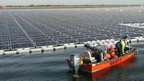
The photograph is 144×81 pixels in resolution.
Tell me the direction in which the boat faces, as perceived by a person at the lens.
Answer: facing away from the viewer and to the right of the viewer
